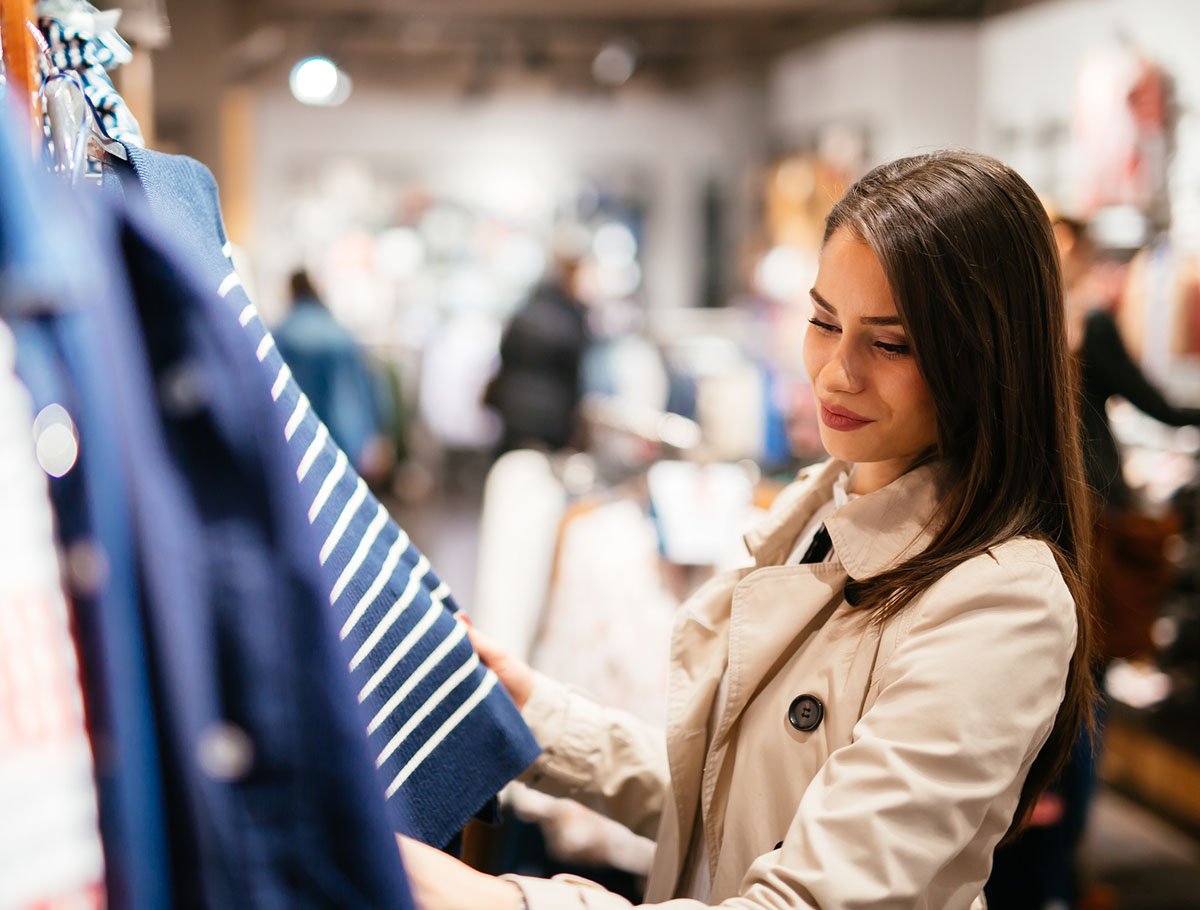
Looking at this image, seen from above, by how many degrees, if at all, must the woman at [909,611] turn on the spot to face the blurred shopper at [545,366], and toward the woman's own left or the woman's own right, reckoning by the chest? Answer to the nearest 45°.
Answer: approximately 135° to the woman's own right

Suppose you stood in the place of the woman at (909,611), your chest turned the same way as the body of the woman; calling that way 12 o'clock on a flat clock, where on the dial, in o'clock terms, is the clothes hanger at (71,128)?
The clothes hanger is roughly at 1 o'clock from the woman.

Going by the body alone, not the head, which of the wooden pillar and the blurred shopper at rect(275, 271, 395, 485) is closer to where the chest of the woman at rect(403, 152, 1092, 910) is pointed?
the wooden pillar

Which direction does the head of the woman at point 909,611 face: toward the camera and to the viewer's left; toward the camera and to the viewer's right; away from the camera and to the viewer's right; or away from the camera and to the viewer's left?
toward the camera and to the viewer's left

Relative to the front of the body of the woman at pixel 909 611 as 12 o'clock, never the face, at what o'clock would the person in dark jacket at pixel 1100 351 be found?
The person in dark jacket is roughly at 5 o'clock from the woman.

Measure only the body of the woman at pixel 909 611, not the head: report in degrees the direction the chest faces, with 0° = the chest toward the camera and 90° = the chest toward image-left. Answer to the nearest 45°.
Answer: approximately 45°

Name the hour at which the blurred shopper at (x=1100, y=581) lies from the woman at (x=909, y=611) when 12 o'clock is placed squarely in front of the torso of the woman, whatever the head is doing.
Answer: The blurred shopper is roughly at 5 o'clock from the woman.
